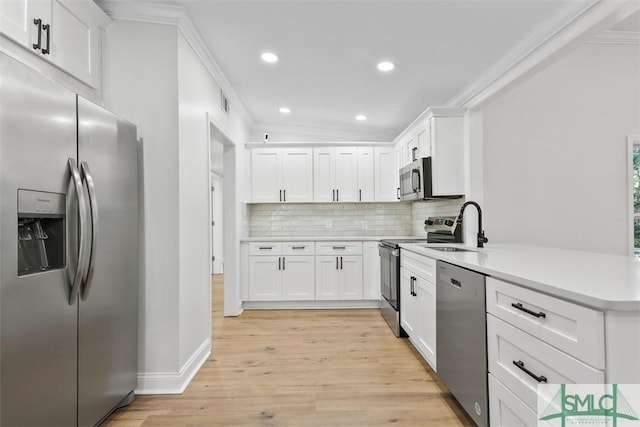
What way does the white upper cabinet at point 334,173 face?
toward the camera

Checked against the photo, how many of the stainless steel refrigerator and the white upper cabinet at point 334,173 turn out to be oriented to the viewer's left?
0

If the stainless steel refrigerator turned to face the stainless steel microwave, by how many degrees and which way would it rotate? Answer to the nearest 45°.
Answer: approximately 45° to its left

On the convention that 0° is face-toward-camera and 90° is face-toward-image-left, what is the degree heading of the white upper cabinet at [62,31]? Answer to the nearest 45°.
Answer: approximately 315°

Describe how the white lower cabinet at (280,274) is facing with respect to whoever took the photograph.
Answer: facing the viewer

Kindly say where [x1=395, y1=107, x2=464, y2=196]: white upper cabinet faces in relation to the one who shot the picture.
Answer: facing to the left of the viewer

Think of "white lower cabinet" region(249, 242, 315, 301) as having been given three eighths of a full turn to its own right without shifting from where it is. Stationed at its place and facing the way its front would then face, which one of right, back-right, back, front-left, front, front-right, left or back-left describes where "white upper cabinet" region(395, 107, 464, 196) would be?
back

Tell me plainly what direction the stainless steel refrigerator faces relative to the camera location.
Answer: facing the viewer and to the right of the viewer

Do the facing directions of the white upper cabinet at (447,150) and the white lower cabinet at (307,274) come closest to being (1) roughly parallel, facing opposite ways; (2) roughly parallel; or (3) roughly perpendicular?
roughly perpendicular

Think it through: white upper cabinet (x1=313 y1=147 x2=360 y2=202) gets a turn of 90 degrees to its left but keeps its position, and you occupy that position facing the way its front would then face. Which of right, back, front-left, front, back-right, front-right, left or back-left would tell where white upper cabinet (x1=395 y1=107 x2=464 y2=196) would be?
front-right

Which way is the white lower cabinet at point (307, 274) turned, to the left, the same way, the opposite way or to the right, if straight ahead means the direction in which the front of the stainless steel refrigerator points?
to the right

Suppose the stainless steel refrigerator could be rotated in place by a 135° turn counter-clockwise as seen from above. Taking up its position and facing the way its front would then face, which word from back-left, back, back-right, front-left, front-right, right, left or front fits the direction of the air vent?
front-right

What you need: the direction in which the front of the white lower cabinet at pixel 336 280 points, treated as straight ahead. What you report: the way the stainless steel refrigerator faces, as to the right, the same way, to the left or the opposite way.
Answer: to the left
